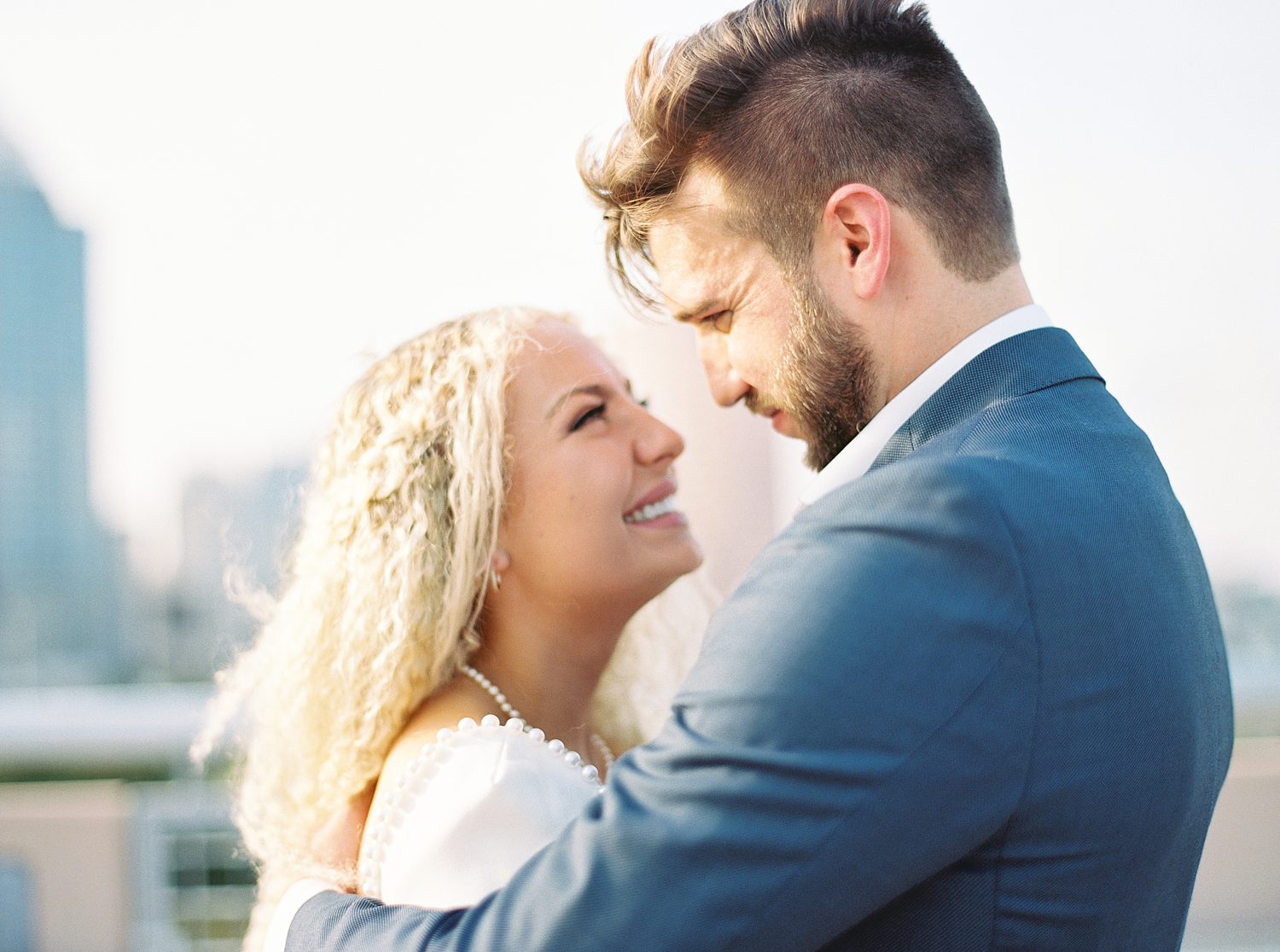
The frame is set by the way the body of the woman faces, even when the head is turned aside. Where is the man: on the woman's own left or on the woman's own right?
on the woman's own right

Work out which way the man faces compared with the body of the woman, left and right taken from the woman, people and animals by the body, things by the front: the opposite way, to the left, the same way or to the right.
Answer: the opposite way

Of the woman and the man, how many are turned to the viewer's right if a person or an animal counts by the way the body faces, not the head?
1

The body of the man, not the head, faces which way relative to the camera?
to the viewer's left

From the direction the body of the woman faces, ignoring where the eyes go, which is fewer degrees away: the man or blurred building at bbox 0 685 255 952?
the man

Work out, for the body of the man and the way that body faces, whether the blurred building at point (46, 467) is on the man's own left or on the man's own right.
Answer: on the man's own right

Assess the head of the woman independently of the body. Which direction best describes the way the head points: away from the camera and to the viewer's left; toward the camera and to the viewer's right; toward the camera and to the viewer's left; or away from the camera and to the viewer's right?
toward the camera and to the viewer's right

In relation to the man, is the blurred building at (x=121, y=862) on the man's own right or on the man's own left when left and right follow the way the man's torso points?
on the man's own right

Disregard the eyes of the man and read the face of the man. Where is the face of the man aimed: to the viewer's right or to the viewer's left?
to the viewer's left

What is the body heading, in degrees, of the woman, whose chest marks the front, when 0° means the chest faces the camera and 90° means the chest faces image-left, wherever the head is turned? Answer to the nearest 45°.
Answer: approximately 270°
